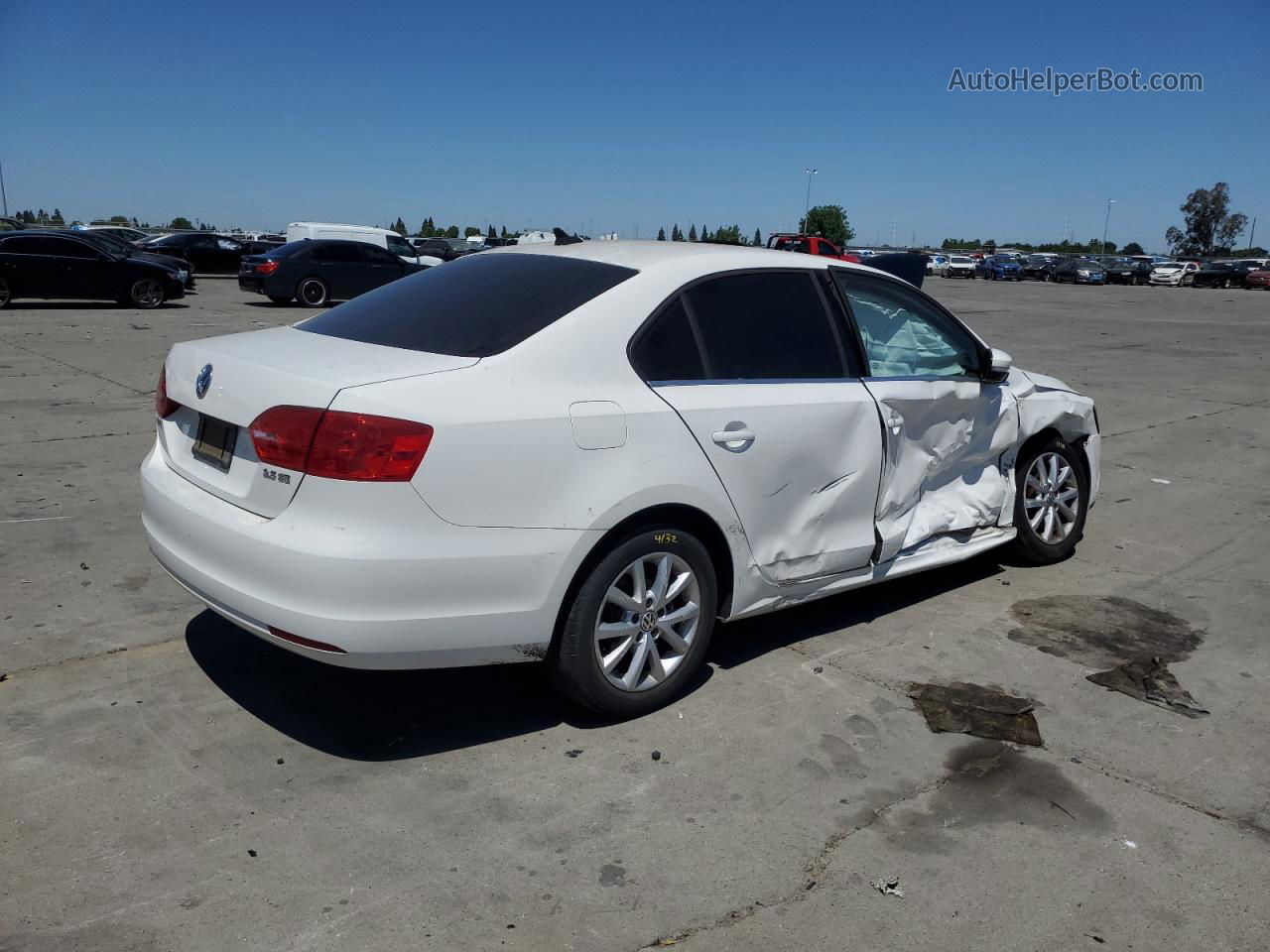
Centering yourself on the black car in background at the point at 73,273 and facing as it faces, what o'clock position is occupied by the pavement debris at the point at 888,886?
The pavement debris is roughly at 3 o'clock from the black car in background.

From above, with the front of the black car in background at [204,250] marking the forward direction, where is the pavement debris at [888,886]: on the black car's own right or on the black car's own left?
on the black car's own right

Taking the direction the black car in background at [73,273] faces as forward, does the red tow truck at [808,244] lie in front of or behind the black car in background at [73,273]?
in front

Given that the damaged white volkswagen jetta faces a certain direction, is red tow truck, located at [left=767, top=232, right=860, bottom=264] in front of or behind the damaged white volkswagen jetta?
in front

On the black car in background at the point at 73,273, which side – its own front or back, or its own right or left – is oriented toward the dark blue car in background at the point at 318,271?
front

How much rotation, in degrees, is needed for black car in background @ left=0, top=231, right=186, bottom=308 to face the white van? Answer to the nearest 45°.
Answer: approximately 45° to its left

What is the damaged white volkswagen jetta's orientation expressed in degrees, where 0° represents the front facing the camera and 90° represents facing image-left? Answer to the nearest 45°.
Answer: approximately 225°

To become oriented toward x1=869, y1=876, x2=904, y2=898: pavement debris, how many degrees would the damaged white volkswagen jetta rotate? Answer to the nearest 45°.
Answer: approximately 90° to its right

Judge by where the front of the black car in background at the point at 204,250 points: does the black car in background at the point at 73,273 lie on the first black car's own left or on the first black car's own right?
on the first black car's own right

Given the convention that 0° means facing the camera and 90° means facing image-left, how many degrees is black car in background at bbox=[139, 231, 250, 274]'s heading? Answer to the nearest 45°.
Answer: approximately 270°

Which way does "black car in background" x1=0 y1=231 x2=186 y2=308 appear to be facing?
to the viewer's right
